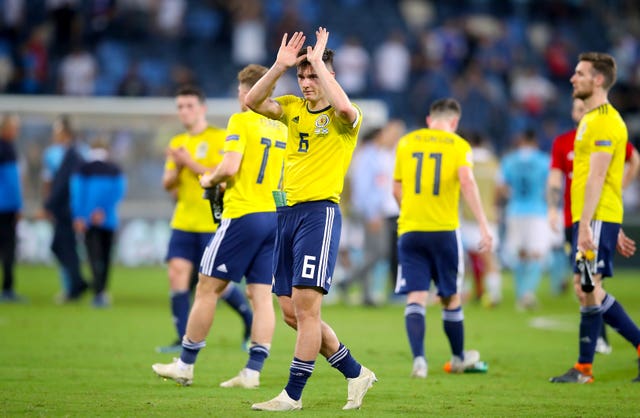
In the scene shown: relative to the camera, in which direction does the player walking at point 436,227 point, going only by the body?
away from the camera

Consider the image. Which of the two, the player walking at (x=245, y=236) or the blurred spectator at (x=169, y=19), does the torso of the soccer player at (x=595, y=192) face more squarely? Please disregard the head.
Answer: the player walking

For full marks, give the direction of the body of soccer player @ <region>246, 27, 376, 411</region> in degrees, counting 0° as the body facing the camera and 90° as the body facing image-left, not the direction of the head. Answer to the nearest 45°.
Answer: approximately 45°

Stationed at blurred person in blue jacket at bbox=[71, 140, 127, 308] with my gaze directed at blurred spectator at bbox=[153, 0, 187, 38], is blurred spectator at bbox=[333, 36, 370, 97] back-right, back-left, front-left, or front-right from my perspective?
front-right

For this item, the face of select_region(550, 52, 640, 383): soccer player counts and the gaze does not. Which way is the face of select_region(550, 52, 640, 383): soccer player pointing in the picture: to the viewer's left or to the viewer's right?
to the viewer's left

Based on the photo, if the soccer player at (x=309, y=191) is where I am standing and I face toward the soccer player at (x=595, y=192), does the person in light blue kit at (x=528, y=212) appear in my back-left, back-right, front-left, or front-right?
front-left

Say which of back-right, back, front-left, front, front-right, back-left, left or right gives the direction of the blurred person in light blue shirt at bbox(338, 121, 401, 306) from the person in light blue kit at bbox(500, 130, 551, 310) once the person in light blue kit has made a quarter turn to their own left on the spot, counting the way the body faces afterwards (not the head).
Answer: front

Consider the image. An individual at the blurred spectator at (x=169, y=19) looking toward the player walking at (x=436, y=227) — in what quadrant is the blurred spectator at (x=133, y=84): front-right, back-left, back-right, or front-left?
front-right

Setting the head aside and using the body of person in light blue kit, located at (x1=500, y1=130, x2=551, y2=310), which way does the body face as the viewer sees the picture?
away from the camera

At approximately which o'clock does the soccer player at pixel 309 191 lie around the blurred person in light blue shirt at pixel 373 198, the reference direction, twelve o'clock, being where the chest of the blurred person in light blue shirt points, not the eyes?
The soccer player is roughly at 3 o'clock from the blurred person in light blue shirt.

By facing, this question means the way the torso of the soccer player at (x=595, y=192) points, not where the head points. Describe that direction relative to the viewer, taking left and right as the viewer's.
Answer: facing to the left of the viewer

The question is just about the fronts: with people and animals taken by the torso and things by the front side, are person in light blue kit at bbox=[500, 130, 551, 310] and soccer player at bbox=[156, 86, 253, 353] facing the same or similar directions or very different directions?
very different directions

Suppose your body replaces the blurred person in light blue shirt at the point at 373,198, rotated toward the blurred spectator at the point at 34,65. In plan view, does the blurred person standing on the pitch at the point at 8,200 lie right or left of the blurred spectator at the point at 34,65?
left

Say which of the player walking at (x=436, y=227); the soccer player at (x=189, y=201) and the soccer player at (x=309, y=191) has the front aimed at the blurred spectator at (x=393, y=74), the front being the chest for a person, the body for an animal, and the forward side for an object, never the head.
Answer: the player walking

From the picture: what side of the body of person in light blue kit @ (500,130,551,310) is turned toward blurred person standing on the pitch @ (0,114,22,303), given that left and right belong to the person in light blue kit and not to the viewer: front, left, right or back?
left

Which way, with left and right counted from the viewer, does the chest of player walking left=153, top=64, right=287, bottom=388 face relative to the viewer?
facing away from the viewer and to the left of the viewer
